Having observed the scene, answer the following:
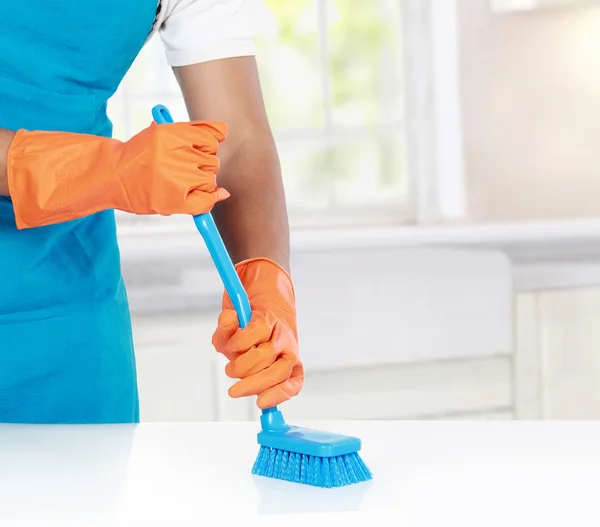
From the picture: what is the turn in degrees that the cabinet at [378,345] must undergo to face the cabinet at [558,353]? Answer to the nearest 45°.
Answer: approximately 90° to its left

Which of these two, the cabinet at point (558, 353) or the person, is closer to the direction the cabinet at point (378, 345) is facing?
the person

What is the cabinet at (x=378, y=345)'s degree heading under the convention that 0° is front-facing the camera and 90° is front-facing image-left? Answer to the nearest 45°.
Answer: approximately 0°

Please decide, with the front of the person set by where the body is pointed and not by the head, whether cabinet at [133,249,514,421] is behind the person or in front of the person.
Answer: behind

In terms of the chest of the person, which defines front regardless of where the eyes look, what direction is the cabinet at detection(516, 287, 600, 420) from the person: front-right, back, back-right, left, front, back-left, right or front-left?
back-left

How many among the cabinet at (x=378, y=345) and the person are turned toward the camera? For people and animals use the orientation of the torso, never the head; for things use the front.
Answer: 2
